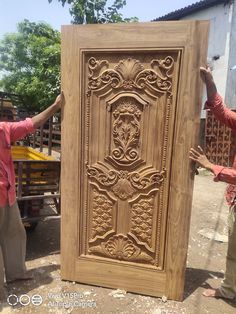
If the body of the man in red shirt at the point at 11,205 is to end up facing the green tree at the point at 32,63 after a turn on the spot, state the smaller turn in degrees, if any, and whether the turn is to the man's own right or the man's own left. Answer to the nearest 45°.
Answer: approximately 135° to the man's own left

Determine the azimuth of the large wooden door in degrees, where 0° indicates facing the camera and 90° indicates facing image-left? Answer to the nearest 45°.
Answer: approximately 0°

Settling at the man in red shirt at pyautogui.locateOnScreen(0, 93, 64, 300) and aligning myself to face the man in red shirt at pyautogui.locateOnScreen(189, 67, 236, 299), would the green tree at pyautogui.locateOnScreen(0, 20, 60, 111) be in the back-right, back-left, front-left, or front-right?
back-left

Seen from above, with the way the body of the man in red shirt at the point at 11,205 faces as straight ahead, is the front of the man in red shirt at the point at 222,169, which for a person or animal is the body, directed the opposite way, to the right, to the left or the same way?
the opposite way

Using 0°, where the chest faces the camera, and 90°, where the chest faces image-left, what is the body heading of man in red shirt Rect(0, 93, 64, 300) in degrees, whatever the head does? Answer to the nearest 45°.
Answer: approximately 315°

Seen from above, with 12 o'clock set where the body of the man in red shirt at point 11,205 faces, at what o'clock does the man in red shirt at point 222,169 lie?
the man in red shirt at point 222,169 is roughly at 11 o'clock from the man in red shirt at point 11,205.

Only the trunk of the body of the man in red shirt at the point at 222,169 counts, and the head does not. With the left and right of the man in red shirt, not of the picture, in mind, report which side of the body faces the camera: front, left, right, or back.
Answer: left
